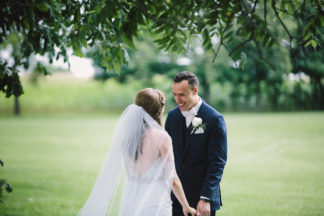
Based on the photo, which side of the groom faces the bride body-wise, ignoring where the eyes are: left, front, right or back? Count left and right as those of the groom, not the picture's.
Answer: front

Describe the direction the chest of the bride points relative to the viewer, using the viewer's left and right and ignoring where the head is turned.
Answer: facing away from the viewer and to the right of the viewer

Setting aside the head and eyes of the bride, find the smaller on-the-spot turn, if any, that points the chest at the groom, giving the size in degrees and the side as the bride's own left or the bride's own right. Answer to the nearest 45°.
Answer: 0° — they already face them

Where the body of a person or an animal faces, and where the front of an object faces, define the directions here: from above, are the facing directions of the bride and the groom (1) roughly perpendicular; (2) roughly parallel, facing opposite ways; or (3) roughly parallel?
roughly parallel, facing opposite ways

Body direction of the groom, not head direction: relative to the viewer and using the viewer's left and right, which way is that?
facing the viewer and to the left of the viewer

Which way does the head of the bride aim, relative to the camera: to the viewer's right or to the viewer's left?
to the viewer's right

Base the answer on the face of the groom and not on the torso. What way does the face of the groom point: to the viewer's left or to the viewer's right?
to the viewer's left
